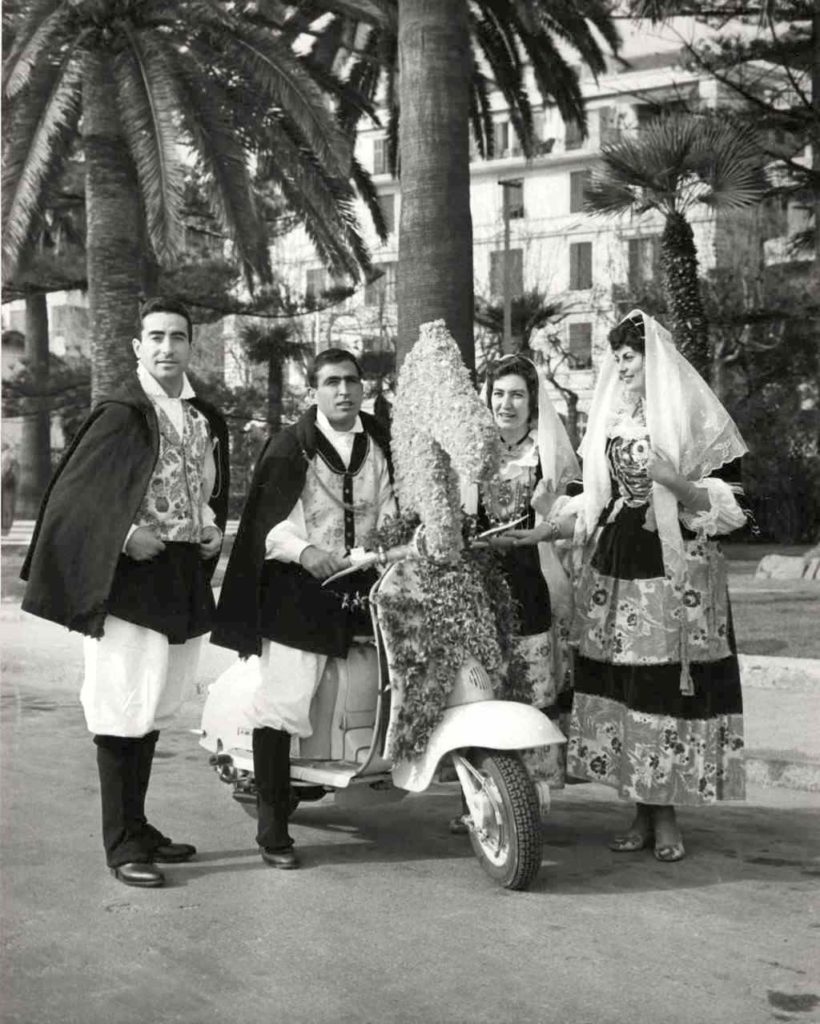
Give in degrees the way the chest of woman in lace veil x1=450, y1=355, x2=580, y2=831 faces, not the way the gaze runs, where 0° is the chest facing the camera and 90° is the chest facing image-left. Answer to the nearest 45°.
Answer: approximately 45°

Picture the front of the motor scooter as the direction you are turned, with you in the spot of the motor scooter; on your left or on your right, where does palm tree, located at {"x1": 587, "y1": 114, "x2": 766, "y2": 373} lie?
on your left

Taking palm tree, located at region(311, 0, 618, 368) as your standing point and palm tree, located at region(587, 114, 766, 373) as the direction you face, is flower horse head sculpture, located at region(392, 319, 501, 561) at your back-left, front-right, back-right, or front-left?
back-right

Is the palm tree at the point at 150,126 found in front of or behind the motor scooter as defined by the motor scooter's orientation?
behind

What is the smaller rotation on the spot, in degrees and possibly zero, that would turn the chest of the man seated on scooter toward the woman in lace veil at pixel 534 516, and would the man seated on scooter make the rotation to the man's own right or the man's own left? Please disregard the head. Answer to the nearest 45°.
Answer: approximately 45° to the man's own left

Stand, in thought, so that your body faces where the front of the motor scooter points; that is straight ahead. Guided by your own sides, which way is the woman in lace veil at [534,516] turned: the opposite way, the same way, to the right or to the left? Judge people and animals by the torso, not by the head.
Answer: to the right

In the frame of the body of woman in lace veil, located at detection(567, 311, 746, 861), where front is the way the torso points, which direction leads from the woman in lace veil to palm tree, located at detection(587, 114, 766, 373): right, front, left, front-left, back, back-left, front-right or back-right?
back-right

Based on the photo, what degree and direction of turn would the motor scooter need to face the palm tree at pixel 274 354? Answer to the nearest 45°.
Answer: approximately 135° to its left

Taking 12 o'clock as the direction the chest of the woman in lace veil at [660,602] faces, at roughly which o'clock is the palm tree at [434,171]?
The palm tree is roughly at 4 o'clock from the woman in lace veil.
